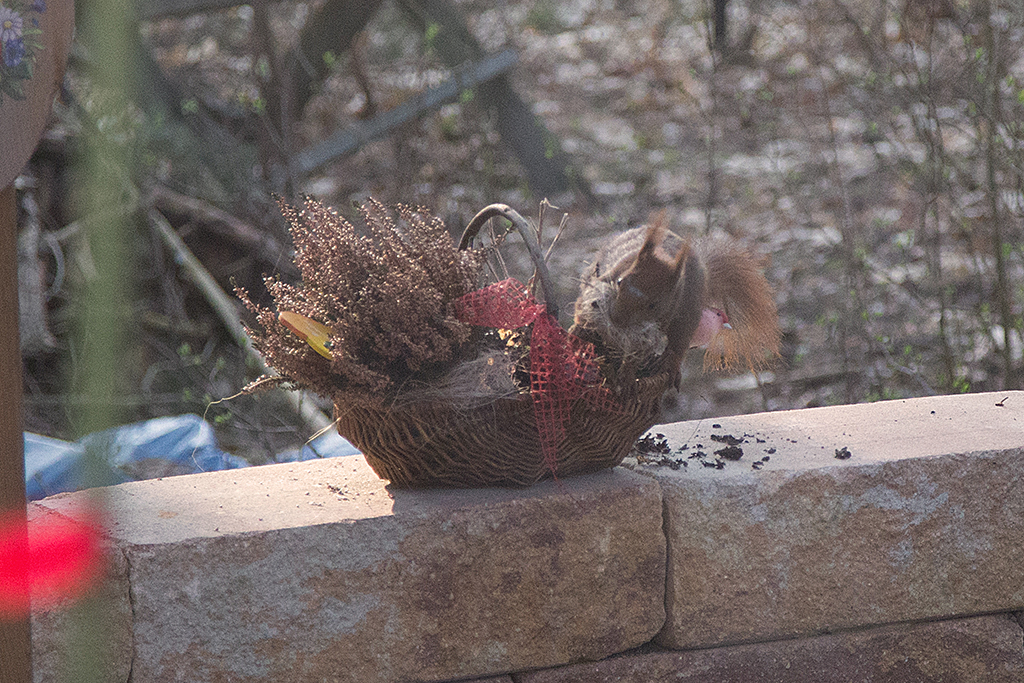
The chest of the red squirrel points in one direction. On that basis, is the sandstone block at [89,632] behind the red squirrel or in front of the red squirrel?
in front

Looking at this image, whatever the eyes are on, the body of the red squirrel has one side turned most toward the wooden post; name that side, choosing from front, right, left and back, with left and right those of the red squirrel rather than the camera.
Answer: front

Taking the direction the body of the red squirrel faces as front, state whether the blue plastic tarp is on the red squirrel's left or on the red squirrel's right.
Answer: on the red squirrel's right

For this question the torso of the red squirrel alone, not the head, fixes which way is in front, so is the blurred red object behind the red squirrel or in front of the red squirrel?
in front

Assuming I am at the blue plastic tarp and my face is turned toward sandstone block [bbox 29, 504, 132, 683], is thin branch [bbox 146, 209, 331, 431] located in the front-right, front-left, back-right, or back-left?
back-left

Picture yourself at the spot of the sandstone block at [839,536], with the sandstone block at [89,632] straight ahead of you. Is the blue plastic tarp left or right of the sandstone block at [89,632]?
right

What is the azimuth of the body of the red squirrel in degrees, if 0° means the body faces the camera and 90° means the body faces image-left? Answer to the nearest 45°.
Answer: approximately 45°

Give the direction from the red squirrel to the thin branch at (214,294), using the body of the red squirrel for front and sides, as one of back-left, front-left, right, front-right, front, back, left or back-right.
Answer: right
